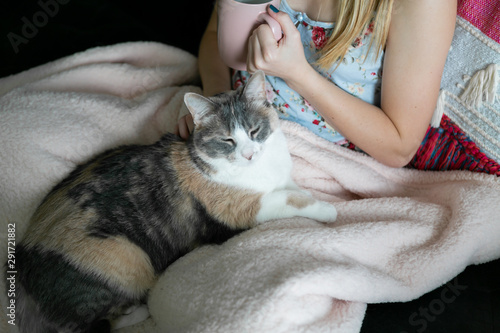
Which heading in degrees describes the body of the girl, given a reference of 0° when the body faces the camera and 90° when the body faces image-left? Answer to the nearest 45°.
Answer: approximately 45°
